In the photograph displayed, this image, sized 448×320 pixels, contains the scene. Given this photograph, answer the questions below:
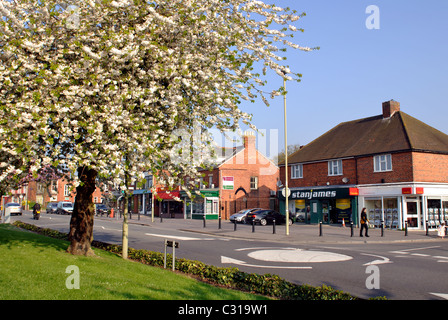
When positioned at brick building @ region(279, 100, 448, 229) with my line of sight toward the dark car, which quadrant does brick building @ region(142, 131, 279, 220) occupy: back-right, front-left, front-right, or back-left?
front-right

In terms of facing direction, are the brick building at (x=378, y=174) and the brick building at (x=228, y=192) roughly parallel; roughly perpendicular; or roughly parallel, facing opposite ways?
roughly parallel

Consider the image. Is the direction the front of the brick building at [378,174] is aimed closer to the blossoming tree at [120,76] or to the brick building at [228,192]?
the blossoming tree

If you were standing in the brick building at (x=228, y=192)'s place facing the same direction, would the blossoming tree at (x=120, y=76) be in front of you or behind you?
in front

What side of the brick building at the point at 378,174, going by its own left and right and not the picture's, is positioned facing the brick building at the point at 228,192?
right

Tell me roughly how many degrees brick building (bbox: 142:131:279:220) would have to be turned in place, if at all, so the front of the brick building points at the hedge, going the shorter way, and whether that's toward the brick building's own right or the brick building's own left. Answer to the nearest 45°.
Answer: approximately 45° to the brick building's own left

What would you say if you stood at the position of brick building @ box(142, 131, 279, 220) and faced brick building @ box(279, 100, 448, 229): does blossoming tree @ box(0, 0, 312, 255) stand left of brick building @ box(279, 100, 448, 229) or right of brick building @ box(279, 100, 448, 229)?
right

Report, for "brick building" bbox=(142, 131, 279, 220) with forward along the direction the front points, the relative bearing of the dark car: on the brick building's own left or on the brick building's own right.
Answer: on the brick building's own left

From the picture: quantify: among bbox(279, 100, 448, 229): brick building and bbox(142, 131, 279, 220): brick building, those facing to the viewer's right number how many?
0

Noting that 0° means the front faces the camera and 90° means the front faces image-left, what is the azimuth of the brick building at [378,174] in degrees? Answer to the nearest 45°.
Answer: approximately 45°
